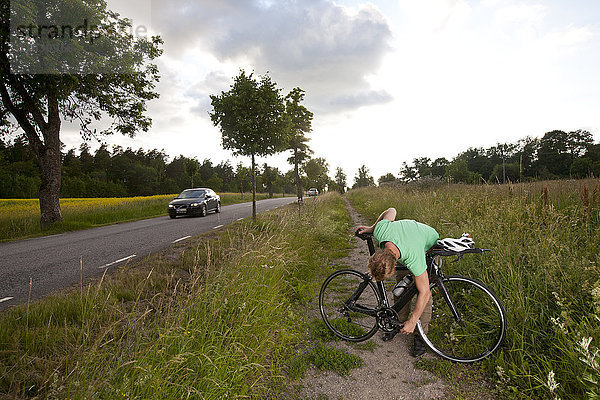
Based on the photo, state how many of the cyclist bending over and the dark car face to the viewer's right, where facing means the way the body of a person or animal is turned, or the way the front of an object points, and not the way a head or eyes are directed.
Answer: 0

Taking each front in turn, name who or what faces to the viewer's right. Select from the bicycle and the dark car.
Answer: the bicycle

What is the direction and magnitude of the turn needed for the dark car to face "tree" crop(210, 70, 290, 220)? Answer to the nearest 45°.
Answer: approximately 45° to its left

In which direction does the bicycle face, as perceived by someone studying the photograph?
facing to the right of the viewer

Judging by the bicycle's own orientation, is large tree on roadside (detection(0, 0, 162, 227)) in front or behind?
behind

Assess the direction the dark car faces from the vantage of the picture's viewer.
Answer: facing the viewer and to the left of the viewer

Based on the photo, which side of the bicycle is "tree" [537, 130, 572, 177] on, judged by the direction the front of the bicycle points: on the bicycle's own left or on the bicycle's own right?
on the bicycle's own left

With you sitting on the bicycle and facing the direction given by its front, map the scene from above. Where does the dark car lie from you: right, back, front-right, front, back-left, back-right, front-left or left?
back-left

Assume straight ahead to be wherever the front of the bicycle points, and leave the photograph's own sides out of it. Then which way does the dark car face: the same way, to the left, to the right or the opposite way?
to the right

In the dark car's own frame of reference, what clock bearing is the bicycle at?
The bicycle is roughly at 10 o'clock from the dark car.

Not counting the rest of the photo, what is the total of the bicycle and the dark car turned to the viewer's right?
1
